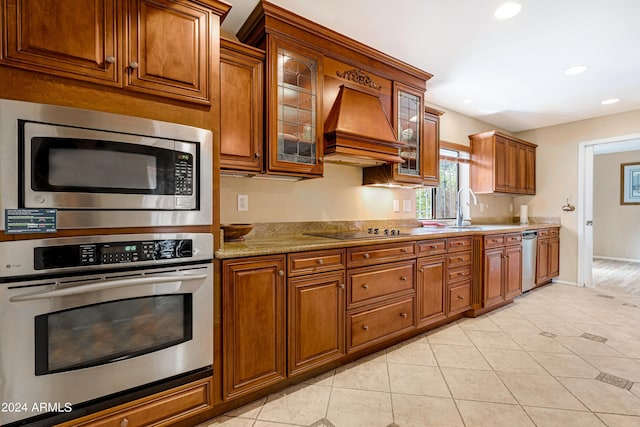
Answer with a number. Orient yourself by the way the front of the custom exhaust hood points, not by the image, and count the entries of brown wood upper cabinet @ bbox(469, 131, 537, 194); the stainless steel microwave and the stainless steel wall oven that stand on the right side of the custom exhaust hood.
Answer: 2

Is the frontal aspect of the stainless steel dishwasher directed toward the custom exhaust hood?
no

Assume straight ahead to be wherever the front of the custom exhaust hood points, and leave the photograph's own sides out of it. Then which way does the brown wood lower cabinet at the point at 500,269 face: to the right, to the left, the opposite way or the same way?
the same way

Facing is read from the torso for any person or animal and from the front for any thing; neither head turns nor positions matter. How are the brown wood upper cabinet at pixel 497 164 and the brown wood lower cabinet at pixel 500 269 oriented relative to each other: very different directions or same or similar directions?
same or similar directions

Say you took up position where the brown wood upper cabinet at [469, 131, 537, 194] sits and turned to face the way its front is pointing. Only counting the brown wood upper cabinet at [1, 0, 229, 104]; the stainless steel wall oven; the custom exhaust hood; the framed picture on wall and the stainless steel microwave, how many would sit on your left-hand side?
1

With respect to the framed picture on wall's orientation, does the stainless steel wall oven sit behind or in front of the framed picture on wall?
in front

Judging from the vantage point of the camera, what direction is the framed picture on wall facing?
facing the viewer

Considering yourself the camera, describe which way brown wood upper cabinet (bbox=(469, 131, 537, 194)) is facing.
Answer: facing the viewer and to the right of the viewer

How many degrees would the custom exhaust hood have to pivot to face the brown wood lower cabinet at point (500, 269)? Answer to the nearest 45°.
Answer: approximately 90° to its left

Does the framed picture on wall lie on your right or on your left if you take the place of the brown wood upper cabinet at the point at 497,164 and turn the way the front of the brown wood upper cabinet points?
on your left

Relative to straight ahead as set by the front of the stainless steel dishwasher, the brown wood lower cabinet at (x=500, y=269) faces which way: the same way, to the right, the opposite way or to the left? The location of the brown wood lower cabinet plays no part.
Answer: the same way

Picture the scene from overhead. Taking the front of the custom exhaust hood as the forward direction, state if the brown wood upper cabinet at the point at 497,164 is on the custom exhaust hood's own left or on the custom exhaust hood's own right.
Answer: on the custom exhaust hood's own left

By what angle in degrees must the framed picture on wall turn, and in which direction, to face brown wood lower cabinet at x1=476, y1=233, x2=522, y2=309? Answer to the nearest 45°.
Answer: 0° — it already faces it

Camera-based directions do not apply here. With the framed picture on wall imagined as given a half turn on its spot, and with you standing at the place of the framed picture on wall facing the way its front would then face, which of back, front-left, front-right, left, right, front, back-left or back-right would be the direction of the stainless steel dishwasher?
back

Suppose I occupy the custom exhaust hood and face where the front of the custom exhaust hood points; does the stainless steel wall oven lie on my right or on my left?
on my right

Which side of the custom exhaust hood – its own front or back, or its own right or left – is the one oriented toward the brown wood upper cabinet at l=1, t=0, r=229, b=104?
right

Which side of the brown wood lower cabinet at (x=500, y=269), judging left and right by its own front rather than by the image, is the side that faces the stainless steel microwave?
right

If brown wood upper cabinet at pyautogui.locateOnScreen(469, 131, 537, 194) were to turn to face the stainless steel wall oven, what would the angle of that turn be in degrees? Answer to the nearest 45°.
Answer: approximately 45° to its right

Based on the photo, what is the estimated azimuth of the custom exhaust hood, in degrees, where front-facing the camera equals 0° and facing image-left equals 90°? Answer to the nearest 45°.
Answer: approximately 315°

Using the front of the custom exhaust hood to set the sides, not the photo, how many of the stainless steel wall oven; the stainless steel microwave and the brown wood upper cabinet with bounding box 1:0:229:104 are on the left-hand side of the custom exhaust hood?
0

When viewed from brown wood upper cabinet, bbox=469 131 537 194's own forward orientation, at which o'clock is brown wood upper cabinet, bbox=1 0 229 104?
brown wood upper cabinet, bbox=1 0 229 104 is roughly at 2 o'clock from brown wood upper cabinet, bbox=469 131 537 194.
